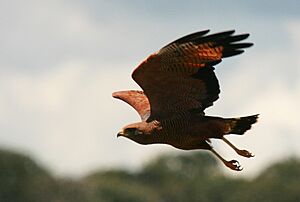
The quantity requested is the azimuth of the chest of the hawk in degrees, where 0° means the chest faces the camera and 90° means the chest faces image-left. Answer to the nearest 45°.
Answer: approximately 90°
